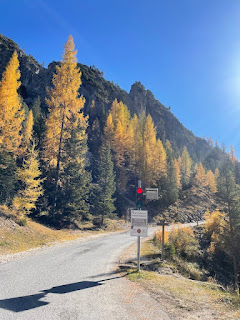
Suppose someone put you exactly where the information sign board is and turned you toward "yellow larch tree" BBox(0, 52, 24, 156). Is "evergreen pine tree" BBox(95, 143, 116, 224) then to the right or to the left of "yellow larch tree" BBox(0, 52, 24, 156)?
right

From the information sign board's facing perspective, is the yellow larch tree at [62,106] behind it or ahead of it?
behind

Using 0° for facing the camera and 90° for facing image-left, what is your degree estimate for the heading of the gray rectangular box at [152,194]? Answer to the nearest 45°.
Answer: approximately 0°

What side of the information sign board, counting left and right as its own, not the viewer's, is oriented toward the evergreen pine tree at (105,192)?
back

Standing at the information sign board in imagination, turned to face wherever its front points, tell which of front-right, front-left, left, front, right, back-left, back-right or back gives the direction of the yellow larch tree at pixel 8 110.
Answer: back-right

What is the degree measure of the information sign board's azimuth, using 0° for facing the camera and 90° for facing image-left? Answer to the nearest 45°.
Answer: approximately 0°

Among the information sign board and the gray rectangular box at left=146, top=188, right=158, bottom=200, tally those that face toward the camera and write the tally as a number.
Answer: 2
